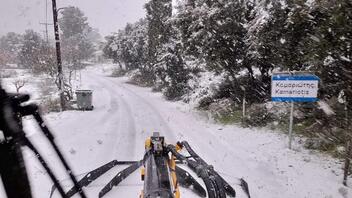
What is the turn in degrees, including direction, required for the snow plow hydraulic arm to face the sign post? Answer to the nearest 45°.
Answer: approximately 45° to its right

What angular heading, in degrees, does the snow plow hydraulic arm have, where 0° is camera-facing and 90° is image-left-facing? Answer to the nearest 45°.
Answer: approximately 180°
